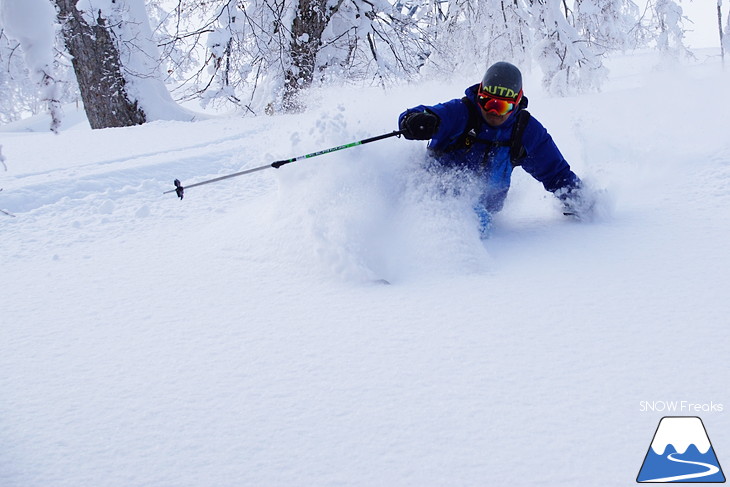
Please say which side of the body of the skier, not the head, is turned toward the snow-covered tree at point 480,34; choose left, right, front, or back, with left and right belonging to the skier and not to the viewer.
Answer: back

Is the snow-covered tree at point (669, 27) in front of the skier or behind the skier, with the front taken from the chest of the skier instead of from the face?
behind

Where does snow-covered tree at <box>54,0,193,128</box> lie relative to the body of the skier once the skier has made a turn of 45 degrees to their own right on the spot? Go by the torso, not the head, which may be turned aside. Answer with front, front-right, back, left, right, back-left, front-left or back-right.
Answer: right

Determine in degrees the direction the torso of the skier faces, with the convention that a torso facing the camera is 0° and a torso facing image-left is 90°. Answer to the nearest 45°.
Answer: approximately 0°

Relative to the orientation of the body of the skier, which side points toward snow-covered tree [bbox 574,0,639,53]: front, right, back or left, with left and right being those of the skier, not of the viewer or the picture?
back
